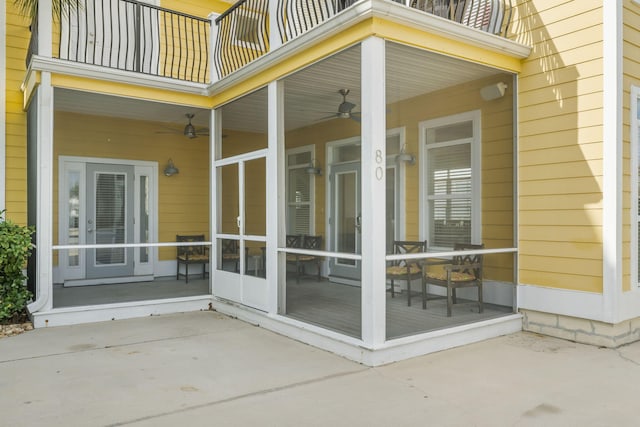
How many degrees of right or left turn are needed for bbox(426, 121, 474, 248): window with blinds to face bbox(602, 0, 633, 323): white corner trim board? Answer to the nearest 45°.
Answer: approximately 90° to its left

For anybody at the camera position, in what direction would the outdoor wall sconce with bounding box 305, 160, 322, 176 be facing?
facing the viewer and to the left of the viewer

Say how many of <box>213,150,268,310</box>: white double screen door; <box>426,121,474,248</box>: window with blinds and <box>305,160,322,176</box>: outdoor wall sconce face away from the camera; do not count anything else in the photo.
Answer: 0

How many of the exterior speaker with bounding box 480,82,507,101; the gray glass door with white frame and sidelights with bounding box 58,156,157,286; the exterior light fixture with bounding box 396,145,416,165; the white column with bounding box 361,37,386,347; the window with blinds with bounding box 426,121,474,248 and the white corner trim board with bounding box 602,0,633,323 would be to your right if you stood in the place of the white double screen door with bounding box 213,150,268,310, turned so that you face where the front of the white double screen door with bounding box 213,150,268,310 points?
1

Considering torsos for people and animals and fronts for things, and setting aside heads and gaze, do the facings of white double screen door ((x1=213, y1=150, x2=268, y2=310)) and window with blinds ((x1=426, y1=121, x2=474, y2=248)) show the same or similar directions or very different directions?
same or similar directions

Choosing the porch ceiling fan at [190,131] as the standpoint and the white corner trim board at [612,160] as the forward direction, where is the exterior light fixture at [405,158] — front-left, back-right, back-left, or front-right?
front-left

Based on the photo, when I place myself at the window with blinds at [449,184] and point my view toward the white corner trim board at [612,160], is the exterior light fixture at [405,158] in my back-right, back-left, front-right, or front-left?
back-right

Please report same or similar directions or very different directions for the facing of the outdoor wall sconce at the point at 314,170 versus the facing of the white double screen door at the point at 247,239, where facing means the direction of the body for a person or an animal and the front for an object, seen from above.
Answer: same or similar directions

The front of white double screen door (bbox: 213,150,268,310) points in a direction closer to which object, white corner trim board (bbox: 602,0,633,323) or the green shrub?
the green shrub

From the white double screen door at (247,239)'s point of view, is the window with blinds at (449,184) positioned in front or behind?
behind

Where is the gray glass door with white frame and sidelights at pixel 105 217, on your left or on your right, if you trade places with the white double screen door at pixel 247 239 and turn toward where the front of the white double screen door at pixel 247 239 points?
on your right

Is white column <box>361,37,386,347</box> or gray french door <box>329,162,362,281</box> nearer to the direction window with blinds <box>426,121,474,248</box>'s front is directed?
the white column

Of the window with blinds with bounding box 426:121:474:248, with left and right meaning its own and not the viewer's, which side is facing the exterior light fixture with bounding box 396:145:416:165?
right

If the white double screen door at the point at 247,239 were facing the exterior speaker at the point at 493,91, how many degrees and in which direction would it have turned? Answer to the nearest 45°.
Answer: approximately 135° to its left

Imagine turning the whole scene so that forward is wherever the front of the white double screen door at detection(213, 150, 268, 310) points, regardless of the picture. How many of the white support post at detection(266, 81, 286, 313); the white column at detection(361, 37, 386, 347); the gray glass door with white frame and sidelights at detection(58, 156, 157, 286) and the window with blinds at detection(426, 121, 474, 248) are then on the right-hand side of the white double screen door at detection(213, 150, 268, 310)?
1

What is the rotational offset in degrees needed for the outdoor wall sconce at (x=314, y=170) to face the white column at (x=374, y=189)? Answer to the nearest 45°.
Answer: approximately 45° to its left

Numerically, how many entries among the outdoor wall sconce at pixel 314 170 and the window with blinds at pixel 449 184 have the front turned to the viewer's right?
0
